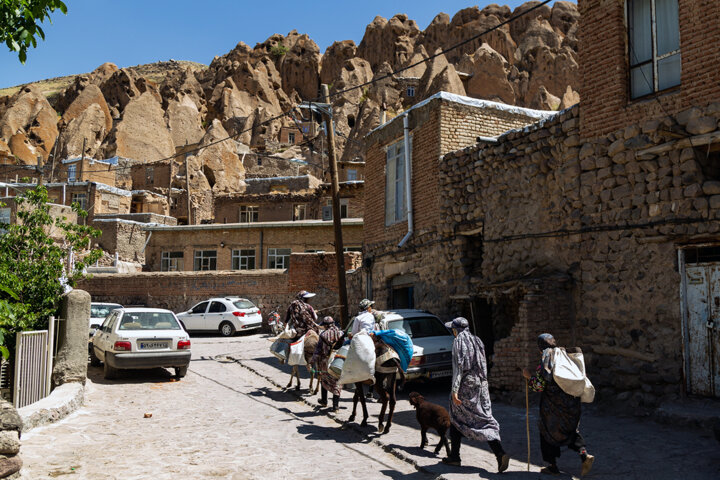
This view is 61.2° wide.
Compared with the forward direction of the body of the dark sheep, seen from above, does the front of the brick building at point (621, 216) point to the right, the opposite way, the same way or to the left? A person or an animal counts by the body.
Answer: to the left

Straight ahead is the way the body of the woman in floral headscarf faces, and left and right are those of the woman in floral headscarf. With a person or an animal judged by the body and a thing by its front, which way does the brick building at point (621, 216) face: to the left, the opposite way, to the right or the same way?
to the left

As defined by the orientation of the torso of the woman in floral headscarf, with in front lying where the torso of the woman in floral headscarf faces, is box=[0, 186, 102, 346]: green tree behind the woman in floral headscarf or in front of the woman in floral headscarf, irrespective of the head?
in front

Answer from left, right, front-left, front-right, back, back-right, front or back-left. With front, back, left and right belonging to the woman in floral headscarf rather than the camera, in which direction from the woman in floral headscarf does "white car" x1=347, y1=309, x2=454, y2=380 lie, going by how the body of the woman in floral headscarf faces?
front-right

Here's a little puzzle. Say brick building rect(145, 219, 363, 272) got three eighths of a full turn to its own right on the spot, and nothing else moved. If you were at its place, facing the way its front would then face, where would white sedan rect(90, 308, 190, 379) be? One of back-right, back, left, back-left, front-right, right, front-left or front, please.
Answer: back-left

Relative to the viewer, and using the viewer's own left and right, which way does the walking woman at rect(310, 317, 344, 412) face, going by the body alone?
facing away from the viewer and to the left of the viewer

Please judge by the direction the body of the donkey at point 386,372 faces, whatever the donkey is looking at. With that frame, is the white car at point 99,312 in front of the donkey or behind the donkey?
in front
